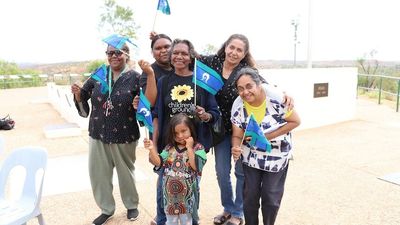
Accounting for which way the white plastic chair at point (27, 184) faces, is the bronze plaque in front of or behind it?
behind

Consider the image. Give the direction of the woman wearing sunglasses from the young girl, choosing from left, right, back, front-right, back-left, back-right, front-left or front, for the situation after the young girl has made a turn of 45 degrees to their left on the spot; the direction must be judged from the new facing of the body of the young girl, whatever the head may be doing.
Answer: back

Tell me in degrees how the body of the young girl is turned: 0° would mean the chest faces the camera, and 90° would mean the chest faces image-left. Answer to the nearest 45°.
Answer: approximately 0°

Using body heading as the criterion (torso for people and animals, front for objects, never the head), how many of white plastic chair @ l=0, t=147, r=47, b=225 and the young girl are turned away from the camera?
0

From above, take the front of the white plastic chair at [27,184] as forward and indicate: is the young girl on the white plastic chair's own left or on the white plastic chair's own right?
on the white plastic chair's own left

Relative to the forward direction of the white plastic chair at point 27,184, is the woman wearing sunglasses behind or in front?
behind
